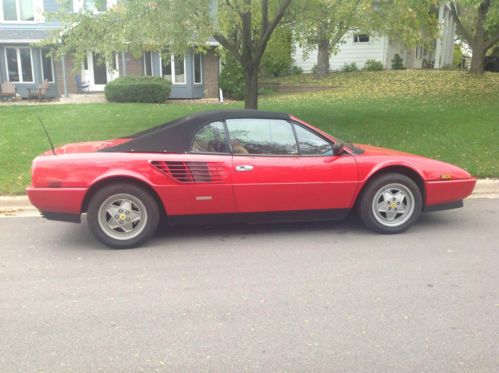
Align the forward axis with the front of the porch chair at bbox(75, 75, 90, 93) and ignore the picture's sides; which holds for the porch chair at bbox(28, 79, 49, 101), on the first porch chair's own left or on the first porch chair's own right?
on the first porch chair's own right

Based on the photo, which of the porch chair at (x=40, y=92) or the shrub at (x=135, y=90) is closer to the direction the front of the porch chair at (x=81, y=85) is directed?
the shrub

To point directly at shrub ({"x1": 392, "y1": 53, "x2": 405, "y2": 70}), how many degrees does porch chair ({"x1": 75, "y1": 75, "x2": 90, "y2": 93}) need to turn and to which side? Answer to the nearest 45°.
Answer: approximately 45° to its left

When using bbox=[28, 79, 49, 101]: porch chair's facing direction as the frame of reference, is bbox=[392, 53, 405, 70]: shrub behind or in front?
behind

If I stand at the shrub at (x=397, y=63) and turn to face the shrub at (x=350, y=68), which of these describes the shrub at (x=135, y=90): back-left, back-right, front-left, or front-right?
front-left

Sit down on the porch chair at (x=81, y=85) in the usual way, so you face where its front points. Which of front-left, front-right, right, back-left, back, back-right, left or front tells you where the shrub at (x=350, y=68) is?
front-left

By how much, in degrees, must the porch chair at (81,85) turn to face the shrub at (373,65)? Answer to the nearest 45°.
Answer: approximately 45° to its left

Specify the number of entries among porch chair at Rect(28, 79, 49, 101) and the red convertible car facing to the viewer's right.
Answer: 1

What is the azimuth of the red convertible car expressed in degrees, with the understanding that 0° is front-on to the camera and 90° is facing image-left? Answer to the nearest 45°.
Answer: approximately 270°
